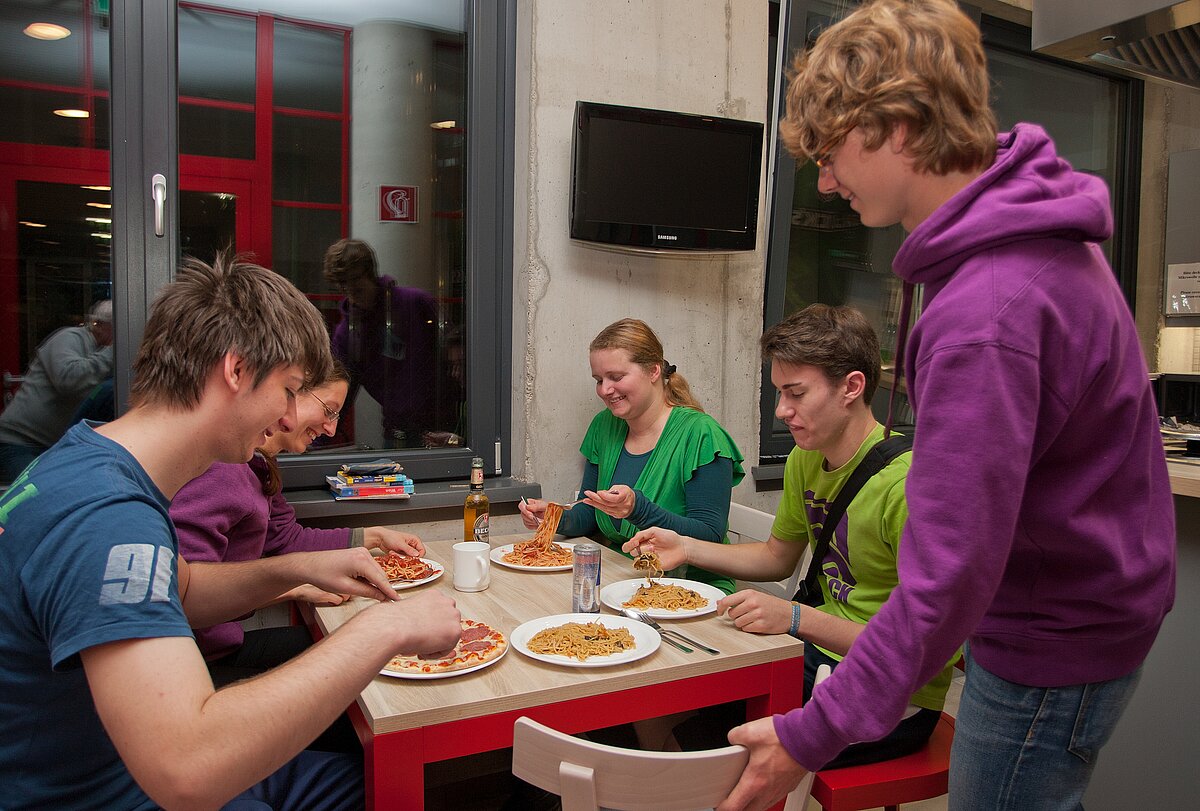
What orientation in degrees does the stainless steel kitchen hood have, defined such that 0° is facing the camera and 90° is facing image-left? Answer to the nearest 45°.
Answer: approximately 45°

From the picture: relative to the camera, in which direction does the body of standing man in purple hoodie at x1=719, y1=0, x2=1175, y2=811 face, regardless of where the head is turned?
to the viewer's left

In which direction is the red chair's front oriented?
to the viewer's left

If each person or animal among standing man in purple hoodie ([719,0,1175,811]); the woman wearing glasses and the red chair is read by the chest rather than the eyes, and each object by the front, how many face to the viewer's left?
2

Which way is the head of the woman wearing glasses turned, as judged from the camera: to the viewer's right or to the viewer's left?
to the viewer's right

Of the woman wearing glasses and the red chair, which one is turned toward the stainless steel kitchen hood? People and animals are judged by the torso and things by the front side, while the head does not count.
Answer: the woman wearing glasses

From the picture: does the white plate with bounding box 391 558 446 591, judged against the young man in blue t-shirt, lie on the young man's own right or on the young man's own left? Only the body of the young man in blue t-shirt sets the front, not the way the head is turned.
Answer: on the young man's own left

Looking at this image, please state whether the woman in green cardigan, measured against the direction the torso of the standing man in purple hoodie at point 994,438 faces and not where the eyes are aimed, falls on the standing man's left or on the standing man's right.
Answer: on the standing man's right

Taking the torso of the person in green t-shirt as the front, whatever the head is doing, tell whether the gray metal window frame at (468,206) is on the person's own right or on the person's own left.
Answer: on the person's own right

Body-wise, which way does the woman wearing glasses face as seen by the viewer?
to the viewer's right

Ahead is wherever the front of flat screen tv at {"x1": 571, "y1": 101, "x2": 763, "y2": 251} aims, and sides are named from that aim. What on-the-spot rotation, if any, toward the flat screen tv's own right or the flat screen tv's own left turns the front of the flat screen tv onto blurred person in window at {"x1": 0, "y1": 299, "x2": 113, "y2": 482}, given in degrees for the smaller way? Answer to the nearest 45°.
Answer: approximately 90° to the flat screen tv's own right

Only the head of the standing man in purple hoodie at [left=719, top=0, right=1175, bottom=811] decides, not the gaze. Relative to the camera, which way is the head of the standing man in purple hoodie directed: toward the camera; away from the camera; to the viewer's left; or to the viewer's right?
to the viewer's left

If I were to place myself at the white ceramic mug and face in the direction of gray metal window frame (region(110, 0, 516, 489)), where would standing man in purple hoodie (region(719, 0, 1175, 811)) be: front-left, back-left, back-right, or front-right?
back-right

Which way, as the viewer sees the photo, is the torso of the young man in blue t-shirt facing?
to the viewer's right

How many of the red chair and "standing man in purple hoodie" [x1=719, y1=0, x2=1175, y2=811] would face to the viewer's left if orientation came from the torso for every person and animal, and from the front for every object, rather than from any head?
2
